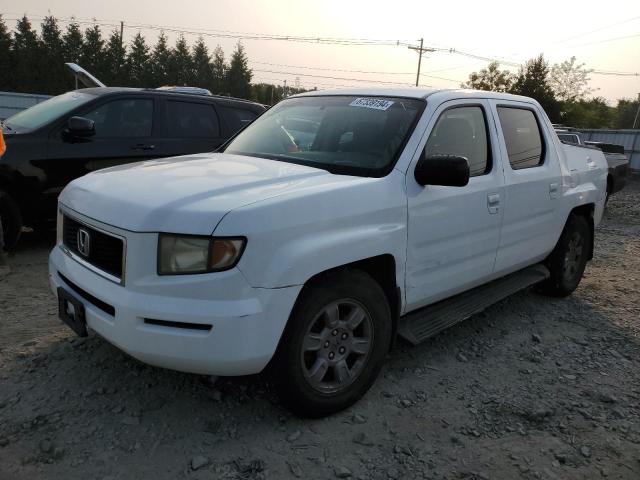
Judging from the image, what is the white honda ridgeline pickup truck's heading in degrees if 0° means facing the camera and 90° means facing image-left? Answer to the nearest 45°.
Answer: approximately 45°

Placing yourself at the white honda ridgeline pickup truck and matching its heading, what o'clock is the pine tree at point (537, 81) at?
The pine tree is roughly at 5 o'clock from the white honda ridgeline pickup truck.
